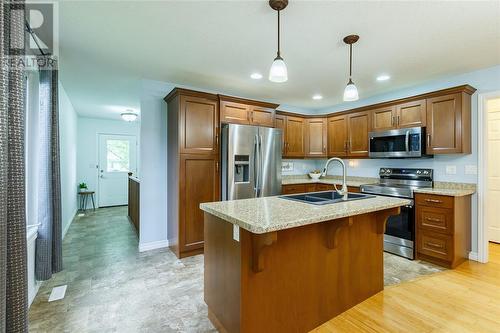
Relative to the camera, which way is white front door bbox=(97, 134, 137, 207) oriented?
toward the camera

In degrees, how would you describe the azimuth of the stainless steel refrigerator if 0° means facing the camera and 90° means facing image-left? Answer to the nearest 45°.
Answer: approximately 315°

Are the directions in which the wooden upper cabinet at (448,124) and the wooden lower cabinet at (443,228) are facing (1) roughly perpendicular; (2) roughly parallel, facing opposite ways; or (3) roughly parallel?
roughly parallel

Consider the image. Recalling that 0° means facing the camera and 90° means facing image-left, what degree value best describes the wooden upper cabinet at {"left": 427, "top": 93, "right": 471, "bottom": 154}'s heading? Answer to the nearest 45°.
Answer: approximately 45°

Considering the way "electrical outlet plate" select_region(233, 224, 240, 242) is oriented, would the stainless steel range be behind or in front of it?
behind

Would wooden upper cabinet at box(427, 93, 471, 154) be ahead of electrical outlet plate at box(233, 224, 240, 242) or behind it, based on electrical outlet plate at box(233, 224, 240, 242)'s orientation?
behind

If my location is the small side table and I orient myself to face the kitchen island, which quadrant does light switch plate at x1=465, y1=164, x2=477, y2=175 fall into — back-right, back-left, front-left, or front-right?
front-left

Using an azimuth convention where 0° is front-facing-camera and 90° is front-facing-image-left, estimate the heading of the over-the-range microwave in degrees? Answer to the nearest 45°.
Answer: approximately 45°

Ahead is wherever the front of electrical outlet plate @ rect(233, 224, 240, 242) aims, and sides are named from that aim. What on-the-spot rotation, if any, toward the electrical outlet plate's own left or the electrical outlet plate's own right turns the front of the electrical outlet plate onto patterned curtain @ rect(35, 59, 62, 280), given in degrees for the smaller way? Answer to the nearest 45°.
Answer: approximately 90° to the electrical outlet plate's own right

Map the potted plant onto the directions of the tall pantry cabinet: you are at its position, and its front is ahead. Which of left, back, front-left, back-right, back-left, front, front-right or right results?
back

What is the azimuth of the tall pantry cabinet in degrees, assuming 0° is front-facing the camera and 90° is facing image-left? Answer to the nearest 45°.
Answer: approximately 315°

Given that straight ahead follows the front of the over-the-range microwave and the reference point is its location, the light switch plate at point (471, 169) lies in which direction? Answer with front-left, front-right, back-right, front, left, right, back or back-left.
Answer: back-left

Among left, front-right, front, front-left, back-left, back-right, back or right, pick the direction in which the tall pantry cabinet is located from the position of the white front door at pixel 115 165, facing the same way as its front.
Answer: front

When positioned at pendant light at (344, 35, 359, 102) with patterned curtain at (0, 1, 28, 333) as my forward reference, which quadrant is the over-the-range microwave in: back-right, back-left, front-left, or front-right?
back-right

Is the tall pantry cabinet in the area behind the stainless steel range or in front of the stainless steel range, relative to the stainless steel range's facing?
in front
